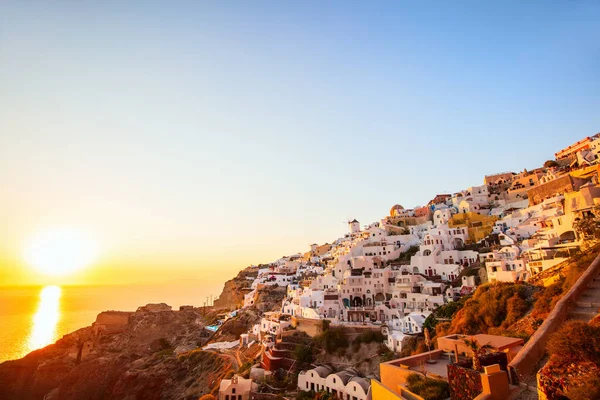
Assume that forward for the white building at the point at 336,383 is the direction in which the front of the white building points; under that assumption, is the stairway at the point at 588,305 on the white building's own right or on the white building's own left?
on the white building's own left

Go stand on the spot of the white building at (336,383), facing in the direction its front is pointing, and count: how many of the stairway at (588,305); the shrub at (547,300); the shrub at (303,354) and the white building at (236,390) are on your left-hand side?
2

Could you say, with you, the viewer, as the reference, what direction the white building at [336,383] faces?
facing the viewer and to the left of the viewer

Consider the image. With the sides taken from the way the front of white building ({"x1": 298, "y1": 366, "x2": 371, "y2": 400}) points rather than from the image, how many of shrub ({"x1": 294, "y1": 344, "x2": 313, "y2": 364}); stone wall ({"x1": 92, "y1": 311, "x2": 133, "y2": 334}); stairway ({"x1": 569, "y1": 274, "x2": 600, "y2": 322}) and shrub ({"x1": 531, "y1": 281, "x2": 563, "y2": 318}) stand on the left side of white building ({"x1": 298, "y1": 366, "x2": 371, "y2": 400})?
2

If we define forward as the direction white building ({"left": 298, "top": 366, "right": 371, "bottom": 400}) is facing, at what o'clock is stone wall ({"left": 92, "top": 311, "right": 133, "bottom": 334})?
The stone wall is roughly at 3 o'clock from the white building.

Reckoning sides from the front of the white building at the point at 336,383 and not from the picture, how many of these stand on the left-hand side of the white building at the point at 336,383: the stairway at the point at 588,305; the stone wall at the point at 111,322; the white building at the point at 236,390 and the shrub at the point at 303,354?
1

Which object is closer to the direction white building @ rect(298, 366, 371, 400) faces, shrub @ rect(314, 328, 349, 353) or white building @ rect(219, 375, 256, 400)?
the white building

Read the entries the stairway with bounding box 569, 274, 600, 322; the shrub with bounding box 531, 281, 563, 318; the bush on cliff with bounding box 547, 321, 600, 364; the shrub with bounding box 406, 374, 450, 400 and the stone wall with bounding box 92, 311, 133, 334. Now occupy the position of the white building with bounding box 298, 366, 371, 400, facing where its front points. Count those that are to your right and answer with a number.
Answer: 1

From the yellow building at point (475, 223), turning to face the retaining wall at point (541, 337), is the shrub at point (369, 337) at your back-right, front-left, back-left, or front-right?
front-right

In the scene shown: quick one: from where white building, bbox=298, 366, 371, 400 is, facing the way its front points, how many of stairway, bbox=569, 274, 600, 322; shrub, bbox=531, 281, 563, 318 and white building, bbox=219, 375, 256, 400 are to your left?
2

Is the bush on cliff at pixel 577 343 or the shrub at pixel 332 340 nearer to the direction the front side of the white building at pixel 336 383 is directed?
the bush on cliff

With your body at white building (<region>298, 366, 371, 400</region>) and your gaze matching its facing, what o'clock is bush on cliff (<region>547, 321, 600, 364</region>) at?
The bush on cliff is roughly at 10 o'clock from the white building.

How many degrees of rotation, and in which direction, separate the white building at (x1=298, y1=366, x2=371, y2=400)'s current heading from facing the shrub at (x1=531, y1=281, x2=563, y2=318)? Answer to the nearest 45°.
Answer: approximately 90° to its left

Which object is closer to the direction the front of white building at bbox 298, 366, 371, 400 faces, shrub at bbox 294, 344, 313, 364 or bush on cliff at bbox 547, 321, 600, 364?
the bush on cliff
